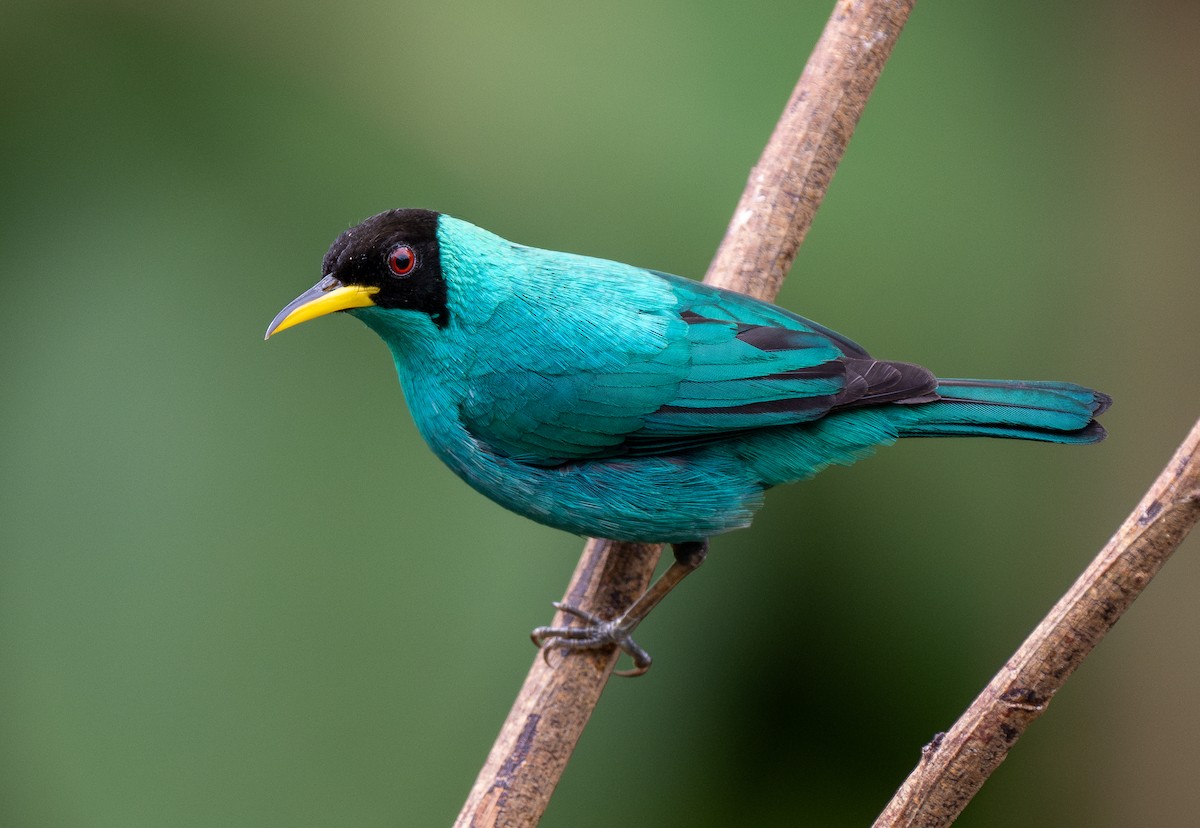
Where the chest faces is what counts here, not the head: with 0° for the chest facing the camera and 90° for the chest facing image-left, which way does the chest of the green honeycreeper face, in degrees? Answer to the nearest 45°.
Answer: approximately 90°

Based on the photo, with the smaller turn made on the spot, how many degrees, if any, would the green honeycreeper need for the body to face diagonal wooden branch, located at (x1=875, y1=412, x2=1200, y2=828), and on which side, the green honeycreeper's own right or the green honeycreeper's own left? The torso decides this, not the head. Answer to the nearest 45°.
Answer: approximately 135° to the green honeycreeper's own left
